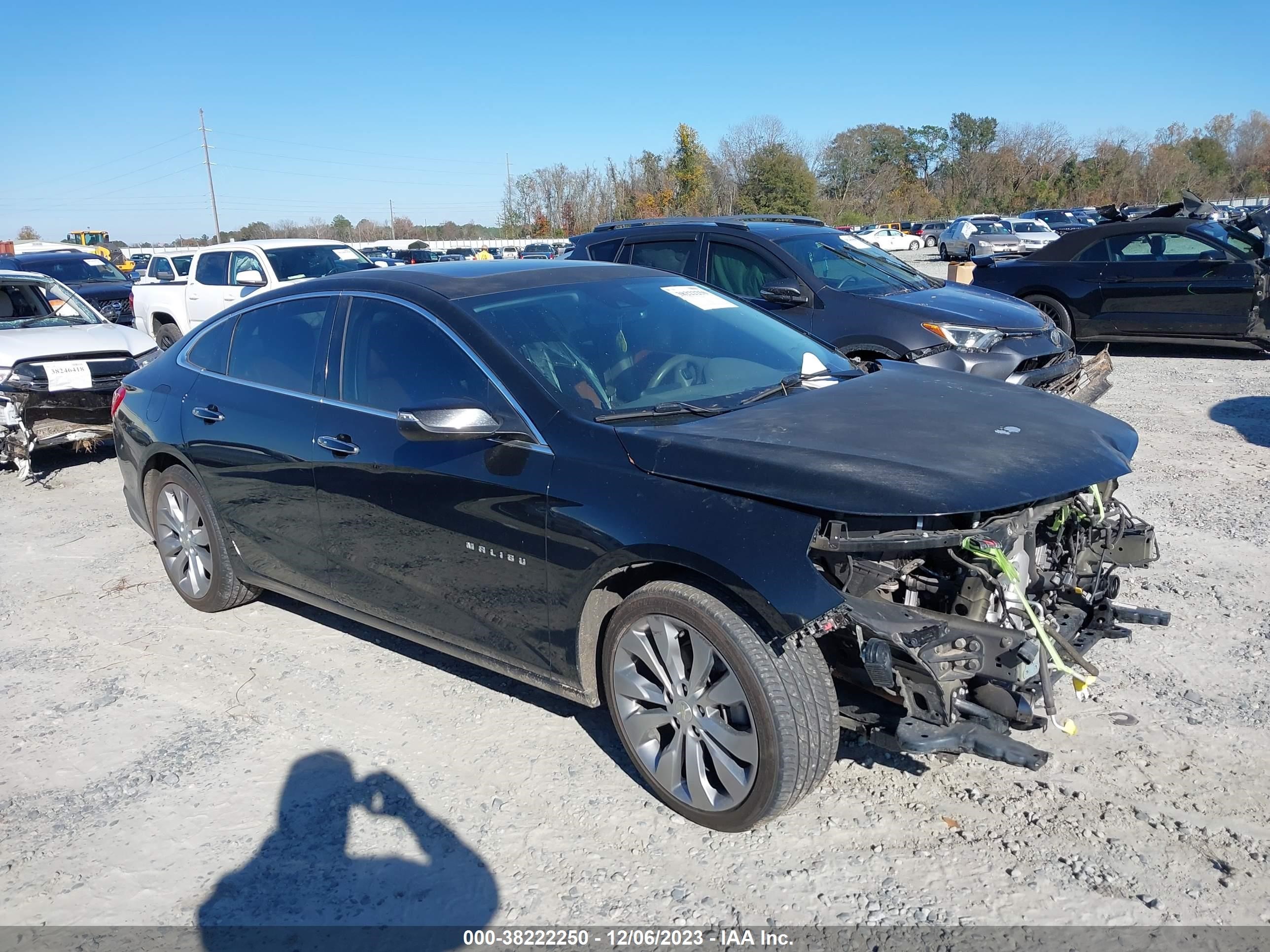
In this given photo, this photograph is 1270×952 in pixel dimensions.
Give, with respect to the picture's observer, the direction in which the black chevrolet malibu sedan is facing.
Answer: facing the viewer and to the right of the viewer

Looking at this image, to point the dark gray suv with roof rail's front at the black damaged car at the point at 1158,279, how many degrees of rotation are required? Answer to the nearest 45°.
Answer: approximately 90° to its left

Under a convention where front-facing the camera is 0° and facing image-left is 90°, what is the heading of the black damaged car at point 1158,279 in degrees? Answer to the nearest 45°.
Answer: approximately 270°

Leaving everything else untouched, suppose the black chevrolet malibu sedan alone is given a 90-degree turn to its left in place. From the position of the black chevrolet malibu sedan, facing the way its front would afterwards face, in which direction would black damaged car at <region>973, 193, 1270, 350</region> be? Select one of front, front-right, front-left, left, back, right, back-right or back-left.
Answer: front

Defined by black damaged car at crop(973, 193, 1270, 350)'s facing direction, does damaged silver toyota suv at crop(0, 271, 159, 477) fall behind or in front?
behind

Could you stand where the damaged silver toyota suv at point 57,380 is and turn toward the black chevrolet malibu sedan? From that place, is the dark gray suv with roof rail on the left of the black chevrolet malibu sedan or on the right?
left

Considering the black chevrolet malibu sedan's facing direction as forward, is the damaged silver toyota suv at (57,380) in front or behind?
behind

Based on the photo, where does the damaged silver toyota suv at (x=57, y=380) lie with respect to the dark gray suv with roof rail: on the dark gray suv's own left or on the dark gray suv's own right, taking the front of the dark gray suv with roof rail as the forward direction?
on the dark gray suv's own right

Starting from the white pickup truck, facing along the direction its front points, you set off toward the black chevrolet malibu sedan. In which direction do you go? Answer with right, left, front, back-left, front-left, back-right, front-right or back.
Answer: front-right

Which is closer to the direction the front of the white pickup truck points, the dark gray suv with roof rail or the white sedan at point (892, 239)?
the dark gray suv with roof rail
